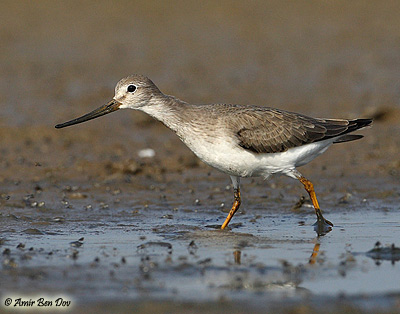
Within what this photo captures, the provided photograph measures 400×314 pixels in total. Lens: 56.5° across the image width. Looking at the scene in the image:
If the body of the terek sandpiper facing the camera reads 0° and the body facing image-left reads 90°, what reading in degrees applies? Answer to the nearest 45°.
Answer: approximately 90°
